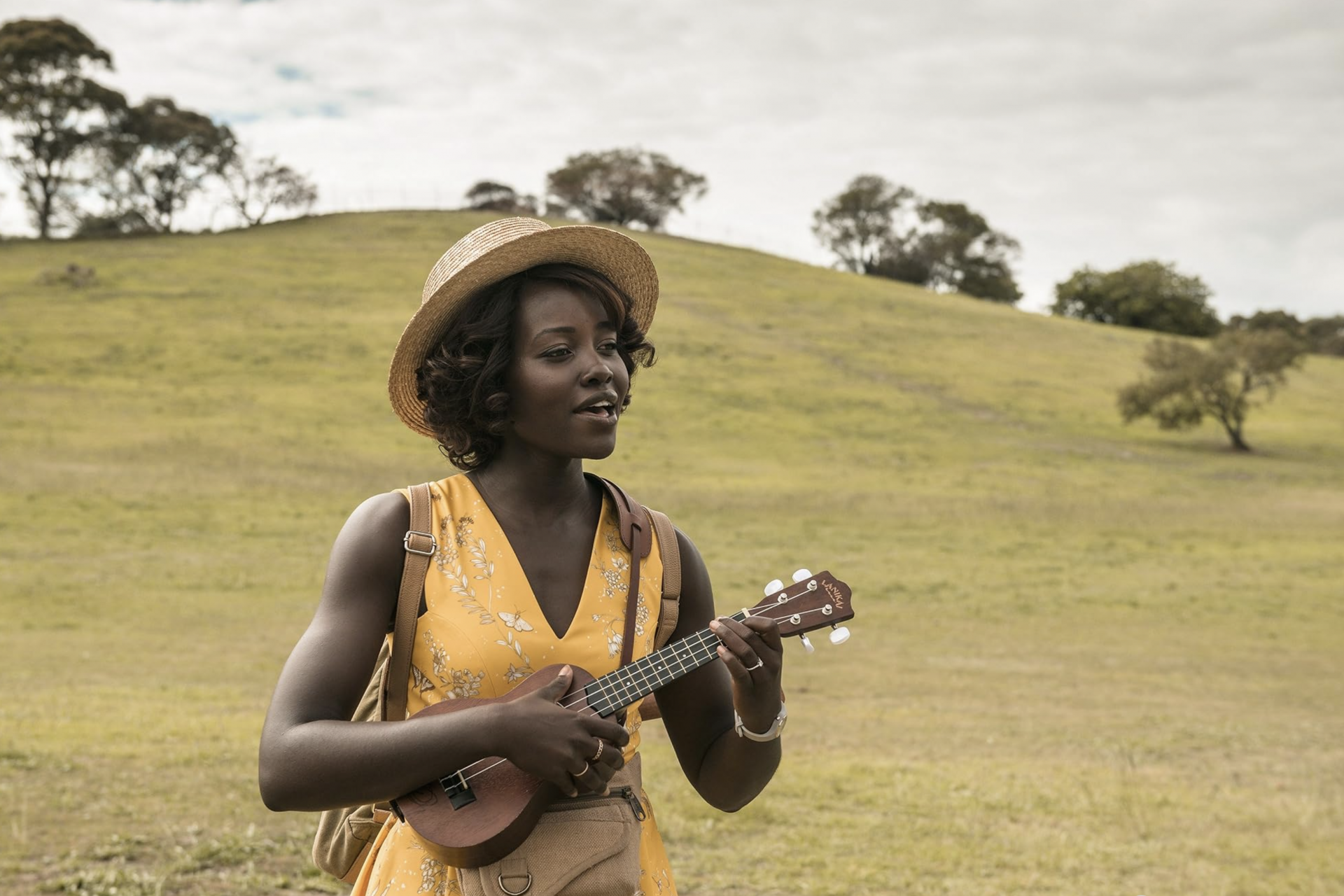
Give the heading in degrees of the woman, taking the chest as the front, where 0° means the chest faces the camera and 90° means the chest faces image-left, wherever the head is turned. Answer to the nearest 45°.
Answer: approximately 315°

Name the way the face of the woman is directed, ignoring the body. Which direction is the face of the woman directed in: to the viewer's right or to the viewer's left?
to the viewer's right

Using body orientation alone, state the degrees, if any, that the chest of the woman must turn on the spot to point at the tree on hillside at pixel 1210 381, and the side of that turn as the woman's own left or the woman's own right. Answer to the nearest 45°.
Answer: approximately 90° to the woman's own left
